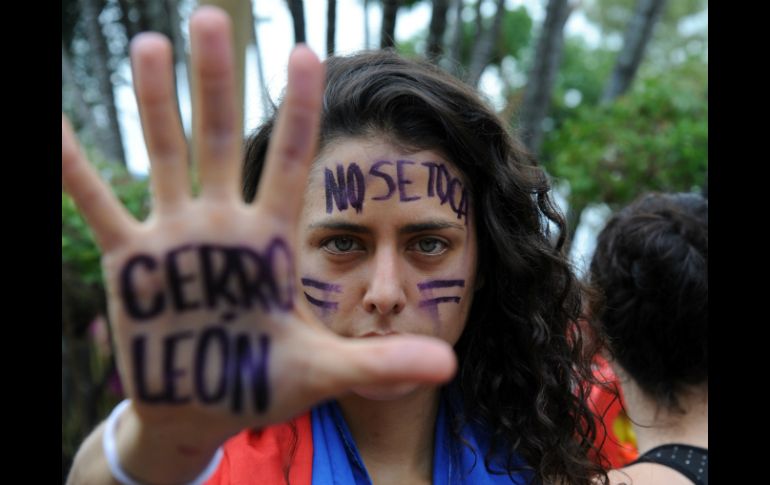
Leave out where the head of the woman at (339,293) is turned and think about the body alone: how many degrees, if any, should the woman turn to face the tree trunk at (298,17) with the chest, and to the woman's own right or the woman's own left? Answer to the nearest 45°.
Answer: approximately 180°

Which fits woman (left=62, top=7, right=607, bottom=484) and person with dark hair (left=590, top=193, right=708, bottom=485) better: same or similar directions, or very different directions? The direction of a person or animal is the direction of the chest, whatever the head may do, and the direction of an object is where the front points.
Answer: very different directions

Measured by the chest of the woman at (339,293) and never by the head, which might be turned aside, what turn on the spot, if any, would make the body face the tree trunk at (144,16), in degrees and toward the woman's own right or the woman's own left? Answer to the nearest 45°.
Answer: approximately 180°

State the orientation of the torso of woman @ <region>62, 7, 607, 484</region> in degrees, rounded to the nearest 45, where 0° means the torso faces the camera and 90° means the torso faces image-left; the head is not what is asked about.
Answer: approximately 0°

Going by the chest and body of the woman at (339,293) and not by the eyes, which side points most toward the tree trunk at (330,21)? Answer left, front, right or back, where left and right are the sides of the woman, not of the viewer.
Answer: back

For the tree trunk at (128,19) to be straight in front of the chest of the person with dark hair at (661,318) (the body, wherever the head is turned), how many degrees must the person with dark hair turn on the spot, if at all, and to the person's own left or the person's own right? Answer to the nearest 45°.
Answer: approximately 45° to the person's own left

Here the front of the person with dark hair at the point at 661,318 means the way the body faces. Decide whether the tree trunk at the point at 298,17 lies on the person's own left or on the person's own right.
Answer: on the person's own left

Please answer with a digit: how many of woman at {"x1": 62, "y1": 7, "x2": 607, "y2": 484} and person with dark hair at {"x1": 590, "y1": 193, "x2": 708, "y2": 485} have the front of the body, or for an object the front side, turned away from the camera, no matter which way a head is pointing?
1

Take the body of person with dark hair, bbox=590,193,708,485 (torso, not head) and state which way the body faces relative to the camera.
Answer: away from the camera

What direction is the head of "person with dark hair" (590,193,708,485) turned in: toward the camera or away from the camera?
away from the camera
